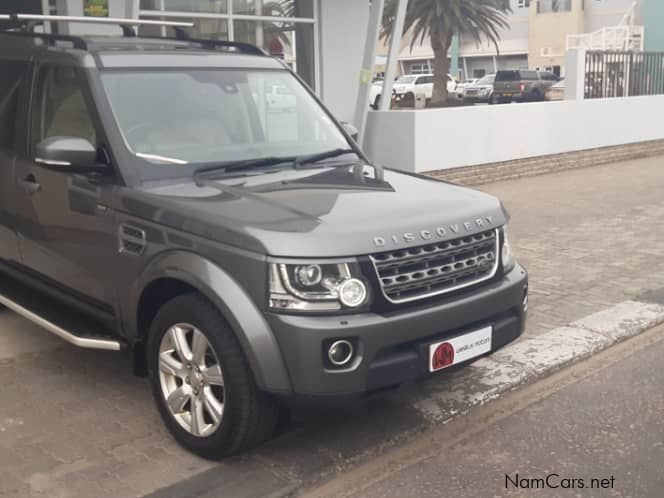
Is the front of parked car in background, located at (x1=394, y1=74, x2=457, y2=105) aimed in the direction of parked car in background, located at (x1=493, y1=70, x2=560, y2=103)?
no

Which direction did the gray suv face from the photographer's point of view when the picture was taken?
facing the viewer and to the right of the viewer

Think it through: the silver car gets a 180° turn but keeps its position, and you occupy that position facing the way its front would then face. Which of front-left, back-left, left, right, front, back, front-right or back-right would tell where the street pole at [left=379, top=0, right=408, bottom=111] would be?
back-right

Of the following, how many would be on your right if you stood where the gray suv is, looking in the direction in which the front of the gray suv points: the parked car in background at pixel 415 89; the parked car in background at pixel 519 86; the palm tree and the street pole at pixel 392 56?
0

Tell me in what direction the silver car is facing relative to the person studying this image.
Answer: facing the viewer and to the left of the viewer

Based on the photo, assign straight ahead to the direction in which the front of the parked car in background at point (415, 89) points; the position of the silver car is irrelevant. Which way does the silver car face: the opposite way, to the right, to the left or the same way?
the same way

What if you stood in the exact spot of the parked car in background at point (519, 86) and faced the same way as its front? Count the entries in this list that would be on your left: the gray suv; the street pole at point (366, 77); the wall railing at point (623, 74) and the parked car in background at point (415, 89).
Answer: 1

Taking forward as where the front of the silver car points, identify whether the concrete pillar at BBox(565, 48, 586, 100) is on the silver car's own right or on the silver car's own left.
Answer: on the silver car's own left

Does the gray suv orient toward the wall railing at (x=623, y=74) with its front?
no

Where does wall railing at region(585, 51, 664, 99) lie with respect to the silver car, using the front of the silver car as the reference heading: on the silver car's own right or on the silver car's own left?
on the silver car's own left

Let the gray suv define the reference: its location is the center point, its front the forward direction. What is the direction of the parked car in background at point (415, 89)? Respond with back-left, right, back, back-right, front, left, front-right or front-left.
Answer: back-left

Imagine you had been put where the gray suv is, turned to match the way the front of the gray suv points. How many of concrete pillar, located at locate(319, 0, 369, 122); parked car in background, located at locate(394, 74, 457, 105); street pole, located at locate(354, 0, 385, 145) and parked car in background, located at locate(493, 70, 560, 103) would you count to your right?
0

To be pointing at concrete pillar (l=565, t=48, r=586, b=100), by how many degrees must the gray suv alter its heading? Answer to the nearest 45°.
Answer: approximately 90° to its left
